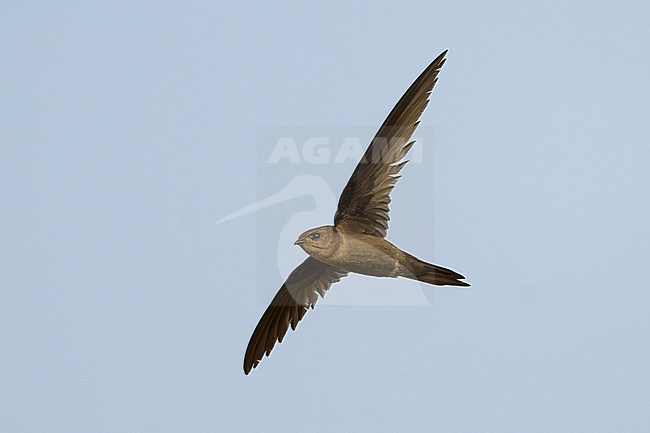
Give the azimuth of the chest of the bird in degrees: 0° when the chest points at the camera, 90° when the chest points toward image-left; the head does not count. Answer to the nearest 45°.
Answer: approximately 90°
